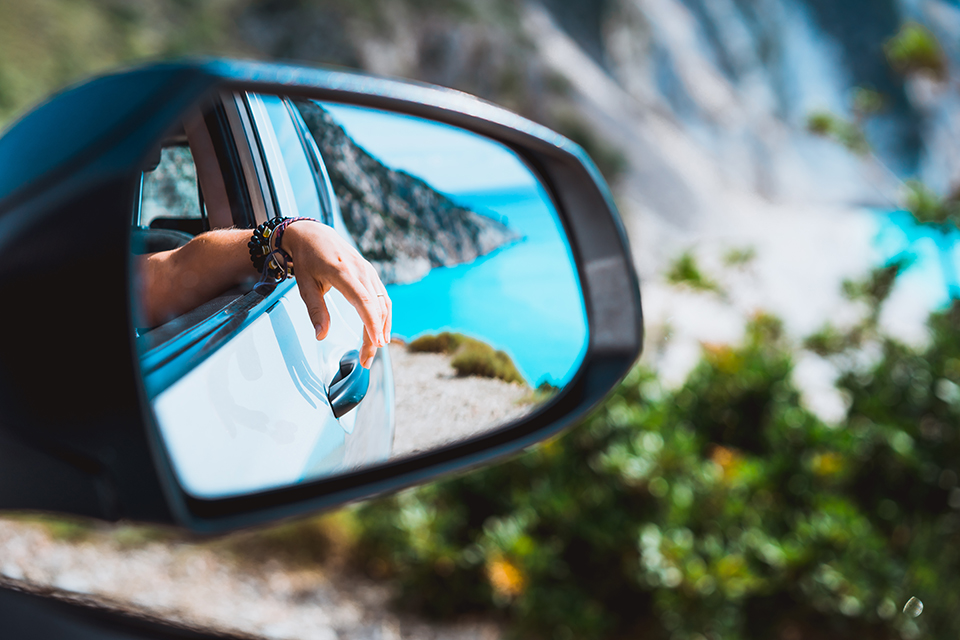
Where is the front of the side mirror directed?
toward the camera

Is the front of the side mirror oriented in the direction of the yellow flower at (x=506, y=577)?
no
